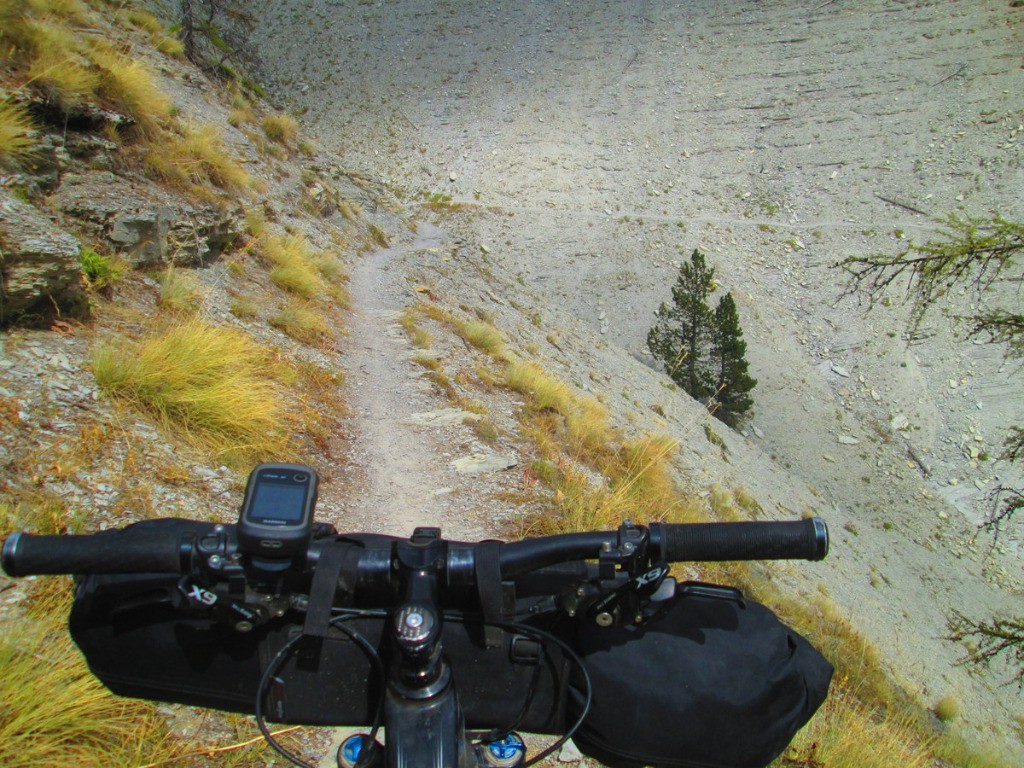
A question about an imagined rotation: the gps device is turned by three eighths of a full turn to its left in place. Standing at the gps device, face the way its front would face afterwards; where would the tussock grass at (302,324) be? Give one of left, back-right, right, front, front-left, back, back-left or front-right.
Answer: front-left

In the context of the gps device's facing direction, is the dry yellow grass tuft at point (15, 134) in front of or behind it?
behind

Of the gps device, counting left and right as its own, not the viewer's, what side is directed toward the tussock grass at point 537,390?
back

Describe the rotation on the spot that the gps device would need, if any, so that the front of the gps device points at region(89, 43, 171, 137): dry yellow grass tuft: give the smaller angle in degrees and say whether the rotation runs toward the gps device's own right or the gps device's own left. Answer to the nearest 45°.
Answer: approximately 180°

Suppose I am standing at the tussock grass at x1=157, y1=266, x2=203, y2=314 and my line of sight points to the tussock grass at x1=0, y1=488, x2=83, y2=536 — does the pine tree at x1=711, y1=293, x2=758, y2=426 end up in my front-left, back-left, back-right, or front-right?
back-left

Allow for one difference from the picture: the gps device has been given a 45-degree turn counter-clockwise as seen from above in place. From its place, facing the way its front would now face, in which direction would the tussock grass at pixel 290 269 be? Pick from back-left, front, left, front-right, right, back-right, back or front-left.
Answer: back-left

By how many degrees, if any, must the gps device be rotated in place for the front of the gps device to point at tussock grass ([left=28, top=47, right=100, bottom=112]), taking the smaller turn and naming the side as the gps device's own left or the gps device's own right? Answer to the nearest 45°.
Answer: approximately 135° to the gps device's own right

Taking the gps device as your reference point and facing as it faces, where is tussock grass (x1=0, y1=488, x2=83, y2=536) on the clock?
The tussock grass is roughly at 5 o'clock from the gps device.

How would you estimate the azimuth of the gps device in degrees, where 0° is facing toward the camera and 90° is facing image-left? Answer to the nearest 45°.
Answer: approximately 0°

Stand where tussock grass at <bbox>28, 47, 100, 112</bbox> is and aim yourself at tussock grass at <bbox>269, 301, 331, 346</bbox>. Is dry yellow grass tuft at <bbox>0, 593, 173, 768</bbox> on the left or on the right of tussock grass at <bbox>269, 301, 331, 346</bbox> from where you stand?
right

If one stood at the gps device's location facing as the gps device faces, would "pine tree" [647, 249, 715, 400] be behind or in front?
behind

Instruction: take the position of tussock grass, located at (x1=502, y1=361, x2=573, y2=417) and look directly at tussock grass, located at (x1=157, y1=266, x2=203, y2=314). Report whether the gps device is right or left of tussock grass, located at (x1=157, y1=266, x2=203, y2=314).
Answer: left
